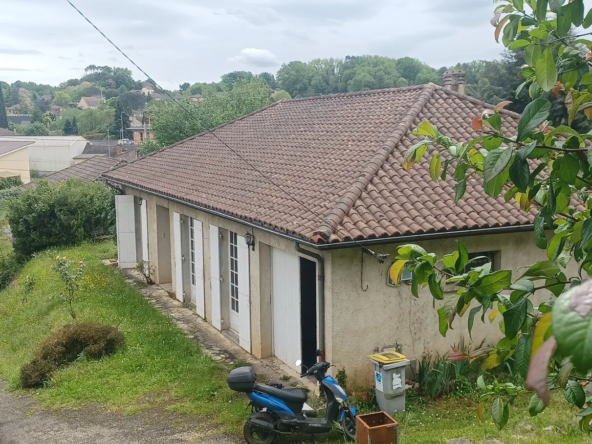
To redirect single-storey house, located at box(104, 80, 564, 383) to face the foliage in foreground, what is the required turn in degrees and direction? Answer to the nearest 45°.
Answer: approximately 45° to its left

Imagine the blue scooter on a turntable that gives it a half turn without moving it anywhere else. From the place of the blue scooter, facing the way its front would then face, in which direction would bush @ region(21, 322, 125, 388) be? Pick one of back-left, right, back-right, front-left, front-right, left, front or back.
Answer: front-right

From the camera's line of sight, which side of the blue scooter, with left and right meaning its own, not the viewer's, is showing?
right

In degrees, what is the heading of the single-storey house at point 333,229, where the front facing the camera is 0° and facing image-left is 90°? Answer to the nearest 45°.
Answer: approximately 45°

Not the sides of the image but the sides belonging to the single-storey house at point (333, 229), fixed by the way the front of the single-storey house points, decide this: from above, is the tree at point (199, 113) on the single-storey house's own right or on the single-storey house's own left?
on the single-storey house's own right

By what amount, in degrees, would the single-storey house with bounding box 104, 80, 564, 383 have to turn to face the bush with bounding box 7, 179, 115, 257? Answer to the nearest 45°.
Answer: approximately 90° to its right

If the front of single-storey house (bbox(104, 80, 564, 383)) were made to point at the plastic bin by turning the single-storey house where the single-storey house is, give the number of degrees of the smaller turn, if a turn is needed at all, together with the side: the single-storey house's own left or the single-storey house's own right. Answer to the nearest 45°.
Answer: approximately 45° to the single-storey house's own left

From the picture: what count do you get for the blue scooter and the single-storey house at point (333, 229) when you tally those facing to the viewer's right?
1
